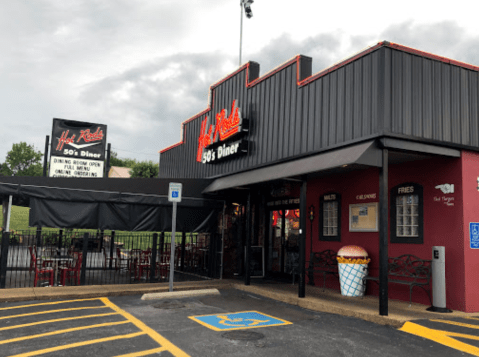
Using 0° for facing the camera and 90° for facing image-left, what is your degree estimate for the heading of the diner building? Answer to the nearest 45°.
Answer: approximately 45°

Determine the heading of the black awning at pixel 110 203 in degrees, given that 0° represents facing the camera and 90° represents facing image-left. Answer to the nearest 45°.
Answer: approximately 0°

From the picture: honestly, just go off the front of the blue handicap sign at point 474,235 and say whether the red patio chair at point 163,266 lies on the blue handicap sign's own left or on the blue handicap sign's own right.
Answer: on the blue handicap sign's own right

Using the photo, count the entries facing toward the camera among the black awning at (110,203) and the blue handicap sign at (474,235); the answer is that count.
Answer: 2

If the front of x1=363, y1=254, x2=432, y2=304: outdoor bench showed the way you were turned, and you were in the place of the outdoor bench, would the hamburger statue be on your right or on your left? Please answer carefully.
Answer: on your right

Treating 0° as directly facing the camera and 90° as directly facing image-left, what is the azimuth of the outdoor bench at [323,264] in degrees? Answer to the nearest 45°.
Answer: approximately 45°
